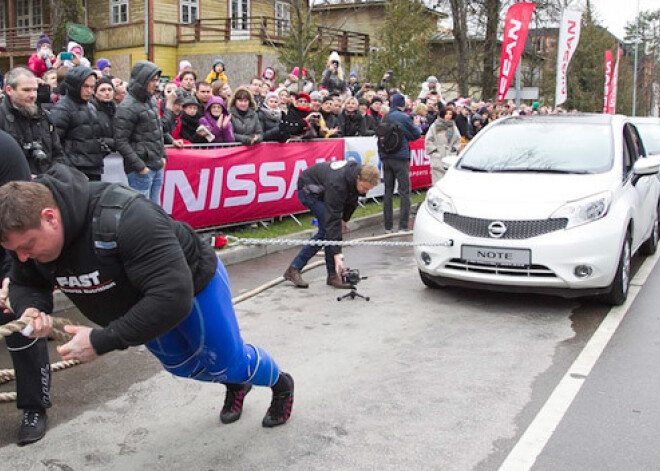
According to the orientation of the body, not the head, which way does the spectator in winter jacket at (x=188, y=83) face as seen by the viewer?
toward the camera

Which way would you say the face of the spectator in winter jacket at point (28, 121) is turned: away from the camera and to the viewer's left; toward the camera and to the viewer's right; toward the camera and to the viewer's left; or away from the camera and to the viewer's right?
toward the camera and to the viewer's right

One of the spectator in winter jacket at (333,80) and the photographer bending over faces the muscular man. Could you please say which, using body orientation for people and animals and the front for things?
the spectator in winter jacket

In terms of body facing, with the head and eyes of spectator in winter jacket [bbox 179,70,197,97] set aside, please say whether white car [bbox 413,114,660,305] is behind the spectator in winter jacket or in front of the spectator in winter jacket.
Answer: in front

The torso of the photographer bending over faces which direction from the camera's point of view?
to the viewer's right

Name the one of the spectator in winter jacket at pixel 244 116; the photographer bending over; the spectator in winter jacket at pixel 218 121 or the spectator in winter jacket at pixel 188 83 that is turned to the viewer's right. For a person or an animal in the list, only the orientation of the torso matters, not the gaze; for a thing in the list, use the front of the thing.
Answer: the photographer bending over

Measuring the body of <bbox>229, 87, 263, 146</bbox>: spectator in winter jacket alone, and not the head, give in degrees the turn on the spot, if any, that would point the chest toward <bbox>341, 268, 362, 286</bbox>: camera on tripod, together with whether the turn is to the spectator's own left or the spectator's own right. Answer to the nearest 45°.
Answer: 0° — they already face it

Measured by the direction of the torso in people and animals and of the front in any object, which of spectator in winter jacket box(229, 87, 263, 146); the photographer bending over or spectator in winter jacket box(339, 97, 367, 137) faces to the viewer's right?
the photographer bending over

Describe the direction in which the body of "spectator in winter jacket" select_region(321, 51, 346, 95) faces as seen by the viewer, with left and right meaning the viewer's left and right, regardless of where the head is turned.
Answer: facing the viewer

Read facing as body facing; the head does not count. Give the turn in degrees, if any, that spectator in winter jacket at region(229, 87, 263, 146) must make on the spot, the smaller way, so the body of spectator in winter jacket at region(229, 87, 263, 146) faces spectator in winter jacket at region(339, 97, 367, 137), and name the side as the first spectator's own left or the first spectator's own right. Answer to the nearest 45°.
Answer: approximately 135° to the first spectator's own left

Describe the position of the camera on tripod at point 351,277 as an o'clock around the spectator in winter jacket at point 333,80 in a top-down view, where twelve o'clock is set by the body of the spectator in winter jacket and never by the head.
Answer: The camera on tripod is roughly at 12 o'clock from the spectator in winter jacket.

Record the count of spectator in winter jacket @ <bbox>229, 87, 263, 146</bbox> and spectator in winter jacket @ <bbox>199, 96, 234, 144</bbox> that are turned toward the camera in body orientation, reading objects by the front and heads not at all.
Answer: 2

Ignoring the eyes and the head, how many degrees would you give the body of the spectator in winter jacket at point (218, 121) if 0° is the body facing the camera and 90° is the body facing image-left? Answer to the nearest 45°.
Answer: approximately 0°
